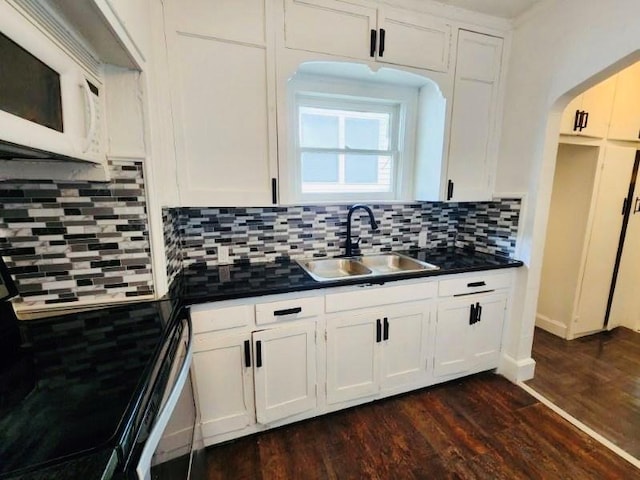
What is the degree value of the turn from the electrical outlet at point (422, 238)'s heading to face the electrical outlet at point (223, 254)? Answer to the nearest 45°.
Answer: approximately 90° to its right

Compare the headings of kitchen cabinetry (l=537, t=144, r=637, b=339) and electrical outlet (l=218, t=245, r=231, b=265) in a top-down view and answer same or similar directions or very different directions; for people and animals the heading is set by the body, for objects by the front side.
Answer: same or similar directions

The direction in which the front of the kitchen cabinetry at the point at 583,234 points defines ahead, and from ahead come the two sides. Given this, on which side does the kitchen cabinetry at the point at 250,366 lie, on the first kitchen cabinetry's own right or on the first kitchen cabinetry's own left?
on the first kitchen cabinetry's own right

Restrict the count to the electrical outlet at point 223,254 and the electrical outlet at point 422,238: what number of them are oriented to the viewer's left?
0

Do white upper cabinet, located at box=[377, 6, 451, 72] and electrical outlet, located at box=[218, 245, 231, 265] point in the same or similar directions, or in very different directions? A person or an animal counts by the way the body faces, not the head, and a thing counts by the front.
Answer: same or similar directions

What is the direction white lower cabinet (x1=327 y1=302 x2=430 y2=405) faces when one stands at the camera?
facing the viewer and to the right of the viewer

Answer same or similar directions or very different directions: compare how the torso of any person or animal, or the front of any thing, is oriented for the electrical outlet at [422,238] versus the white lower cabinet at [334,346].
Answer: same or similar directions

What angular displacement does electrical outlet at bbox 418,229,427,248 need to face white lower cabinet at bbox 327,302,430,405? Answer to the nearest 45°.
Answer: approximately 45° to its right

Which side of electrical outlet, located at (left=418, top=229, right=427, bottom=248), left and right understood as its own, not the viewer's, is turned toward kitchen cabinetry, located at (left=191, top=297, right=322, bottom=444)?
right

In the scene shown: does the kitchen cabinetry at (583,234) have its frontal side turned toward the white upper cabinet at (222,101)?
no

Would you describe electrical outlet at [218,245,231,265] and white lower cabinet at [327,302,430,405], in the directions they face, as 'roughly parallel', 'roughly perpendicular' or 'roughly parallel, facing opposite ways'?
roughly parallel

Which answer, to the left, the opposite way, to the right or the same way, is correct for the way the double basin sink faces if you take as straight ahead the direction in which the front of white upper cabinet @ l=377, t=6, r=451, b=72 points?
the same way

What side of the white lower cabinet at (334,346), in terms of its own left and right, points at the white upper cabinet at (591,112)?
left

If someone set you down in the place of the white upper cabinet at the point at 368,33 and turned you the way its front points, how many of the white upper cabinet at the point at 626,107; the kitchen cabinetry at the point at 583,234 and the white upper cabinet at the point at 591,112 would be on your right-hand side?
0

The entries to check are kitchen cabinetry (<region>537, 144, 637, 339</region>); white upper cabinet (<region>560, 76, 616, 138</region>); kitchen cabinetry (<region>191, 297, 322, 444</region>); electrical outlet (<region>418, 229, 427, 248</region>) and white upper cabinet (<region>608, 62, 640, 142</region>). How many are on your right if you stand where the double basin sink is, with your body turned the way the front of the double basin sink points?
1

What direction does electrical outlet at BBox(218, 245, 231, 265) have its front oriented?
toward the camera

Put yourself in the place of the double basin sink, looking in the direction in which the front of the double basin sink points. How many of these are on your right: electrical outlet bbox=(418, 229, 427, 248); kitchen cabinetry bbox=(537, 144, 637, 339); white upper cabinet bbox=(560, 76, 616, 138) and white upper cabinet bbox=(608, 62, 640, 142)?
0

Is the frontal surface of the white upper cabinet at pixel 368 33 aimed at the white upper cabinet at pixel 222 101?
no
